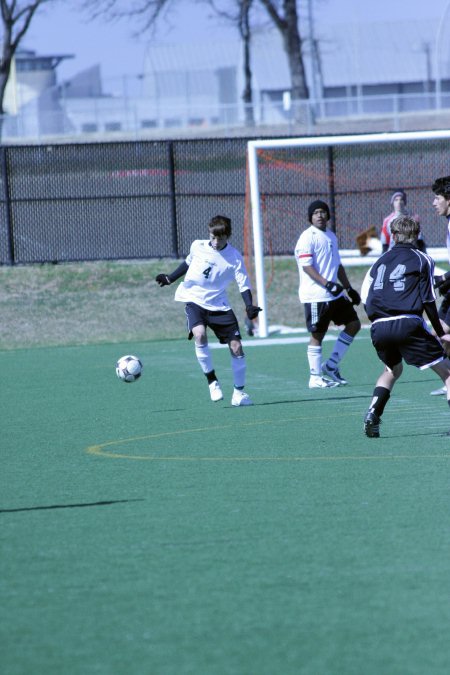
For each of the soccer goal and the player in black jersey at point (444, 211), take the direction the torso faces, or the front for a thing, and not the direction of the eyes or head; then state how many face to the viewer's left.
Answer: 1

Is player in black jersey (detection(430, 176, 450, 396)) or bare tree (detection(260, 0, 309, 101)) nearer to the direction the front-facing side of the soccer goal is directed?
the player in black jersey

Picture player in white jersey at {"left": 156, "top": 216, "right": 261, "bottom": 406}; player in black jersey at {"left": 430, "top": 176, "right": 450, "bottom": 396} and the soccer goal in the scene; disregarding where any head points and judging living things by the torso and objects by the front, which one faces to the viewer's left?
player in black jersey at {"left": 430, "top": 176, "right": 450, "bottom": 396}

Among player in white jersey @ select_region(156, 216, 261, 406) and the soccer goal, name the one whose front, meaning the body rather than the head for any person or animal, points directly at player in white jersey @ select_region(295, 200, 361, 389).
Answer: the soccer goal

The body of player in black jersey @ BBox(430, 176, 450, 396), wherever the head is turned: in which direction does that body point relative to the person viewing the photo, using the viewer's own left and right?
facing to the left of the viewer

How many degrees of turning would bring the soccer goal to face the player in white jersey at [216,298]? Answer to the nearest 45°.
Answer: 0° — it already faces them

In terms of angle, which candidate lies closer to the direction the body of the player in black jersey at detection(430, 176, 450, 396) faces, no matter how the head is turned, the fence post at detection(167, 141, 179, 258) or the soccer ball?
the soccer ball

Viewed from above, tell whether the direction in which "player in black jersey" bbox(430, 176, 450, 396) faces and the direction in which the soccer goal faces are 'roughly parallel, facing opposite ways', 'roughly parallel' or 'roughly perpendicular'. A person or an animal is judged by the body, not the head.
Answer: roughly perpendicular

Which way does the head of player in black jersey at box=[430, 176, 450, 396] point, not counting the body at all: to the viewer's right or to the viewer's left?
to the viewer's left

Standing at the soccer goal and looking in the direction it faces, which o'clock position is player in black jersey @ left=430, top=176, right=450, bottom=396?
The player in black jersey is roughly at 12 o'clock from the soccer goal.

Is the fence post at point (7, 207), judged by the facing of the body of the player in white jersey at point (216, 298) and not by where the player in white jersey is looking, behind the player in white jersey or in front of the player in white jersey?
behind
